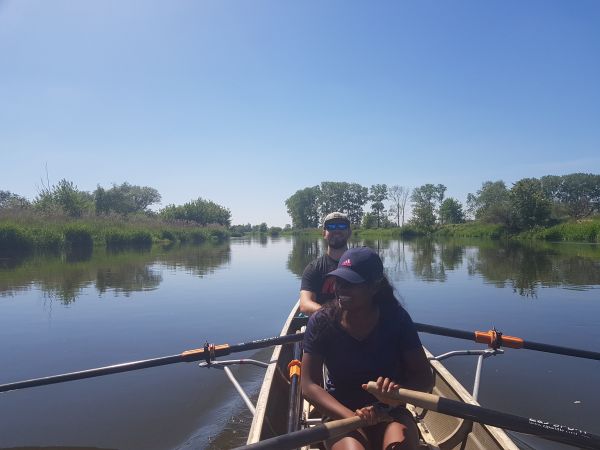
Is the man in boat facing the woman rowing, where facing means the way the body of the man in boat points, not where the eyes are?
yes

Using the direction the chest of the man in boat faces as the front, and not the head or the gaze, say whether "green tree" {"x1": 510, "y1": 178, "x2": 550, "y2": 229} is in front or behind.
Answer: behind

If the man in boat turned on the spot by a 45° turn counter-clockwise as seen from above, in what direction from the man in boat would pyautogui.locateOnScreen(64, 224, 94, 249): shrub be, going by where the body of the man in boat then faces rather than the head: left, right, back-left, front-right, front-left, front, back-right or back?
back

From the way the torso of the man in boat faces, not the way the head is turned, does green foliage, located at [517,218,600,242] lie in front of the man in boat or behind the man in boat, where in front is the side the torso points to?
behind

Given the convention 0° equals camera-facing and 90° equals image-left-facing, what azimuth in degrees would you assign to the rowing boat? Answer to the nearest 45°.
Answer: approximately 180°

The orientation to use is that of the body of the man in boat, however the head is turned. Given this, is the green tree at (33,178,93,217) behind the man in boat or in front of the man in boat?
behind

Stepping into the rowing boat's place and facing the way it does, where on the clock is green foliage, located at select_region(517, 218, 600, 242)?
The green foliage is roughly at 1 o'clock from the rowing boat.

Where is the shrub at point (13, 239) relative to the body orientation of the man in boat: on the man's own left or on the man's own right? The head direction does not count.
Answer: on the man's own right
